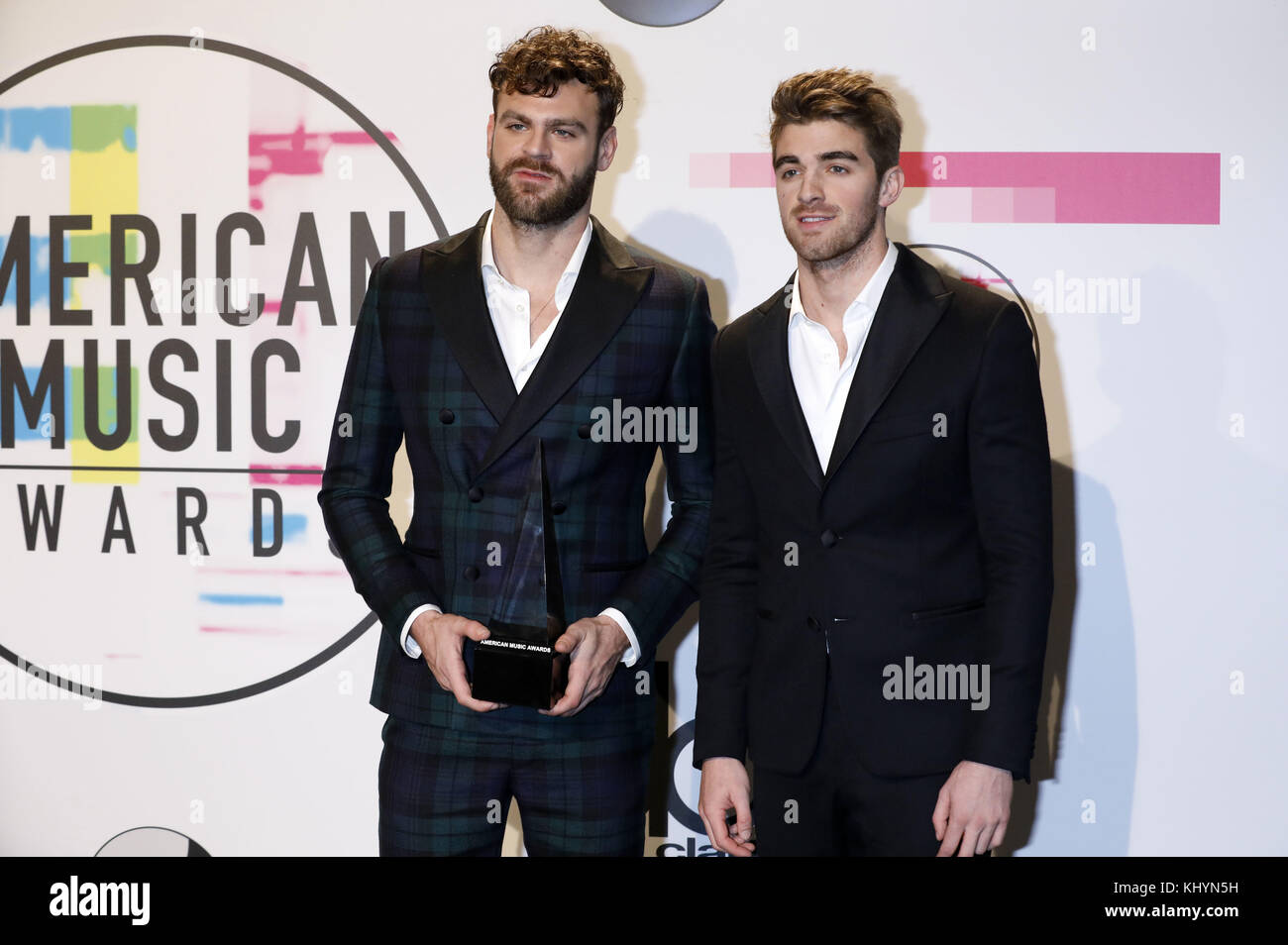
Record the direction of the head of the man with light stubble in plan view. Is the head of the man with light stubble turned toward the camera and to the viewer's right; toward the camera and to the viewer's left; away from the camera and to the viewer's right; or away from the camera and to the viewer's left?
toward the camera and to the viewer's left

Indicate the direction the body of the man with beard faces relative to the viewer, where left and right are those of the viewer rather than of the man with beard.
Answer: facing the viewer
